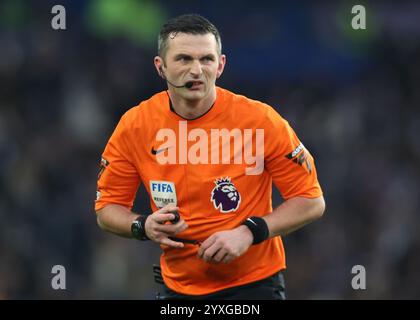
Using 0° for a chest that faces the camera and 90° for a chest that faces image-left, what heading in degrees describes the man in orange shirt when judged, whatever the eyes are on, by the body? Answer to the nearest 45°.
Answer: approximately 0°
